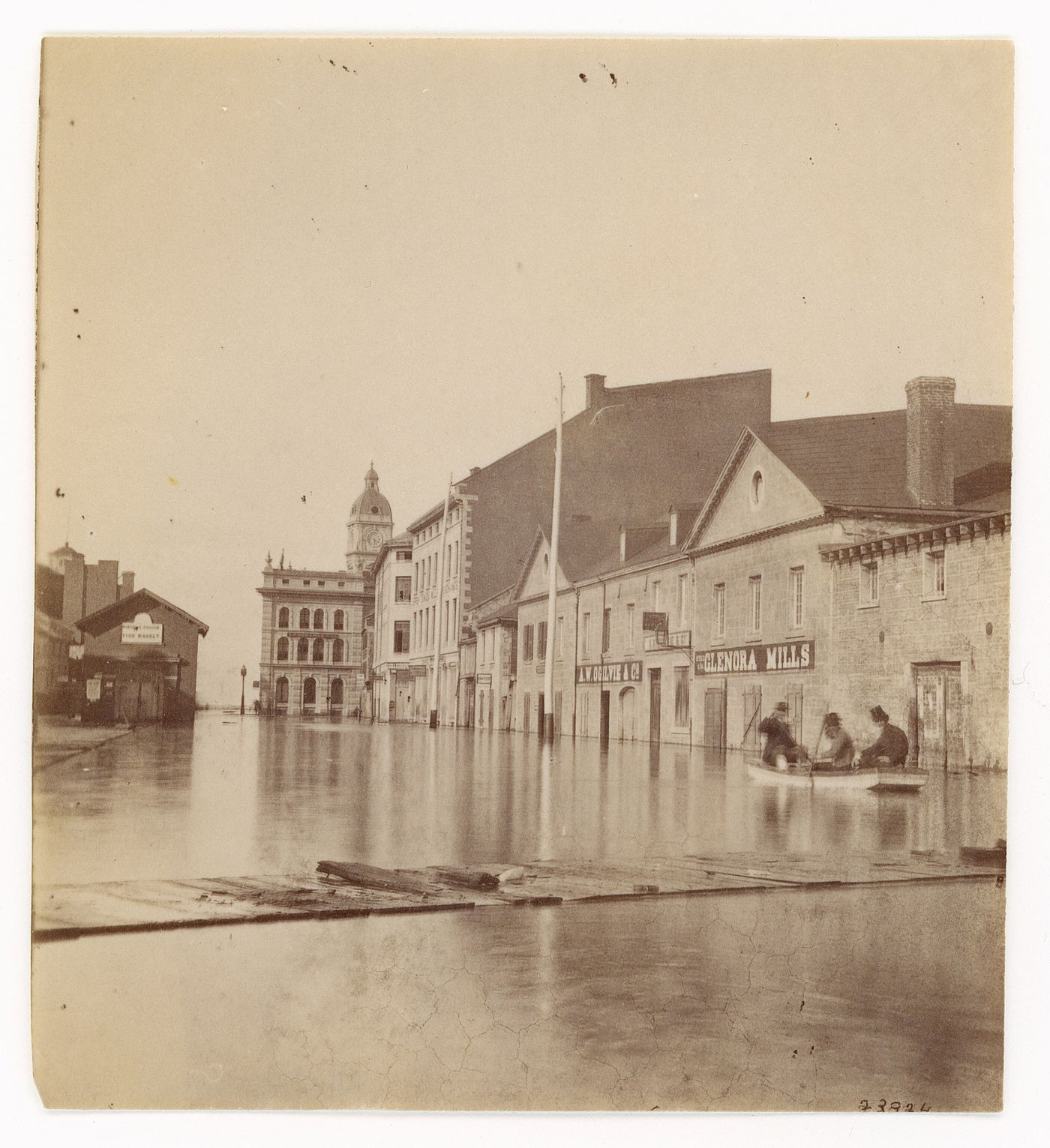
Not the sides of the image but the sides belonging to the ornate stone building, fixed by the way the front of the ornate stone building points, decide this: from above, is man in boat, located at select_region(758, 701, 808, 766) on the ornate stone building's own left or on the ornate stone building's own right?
on the ornate stone building's own left

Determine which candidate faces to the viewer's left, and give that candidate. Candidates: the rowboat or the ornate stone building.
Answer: the rowboat

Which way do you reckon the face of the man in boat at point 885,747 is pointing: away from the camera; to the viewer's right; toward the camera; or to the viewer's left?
to the viewer's left

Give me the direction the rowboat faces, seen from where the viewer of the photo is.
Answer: facing to the left of the viewer

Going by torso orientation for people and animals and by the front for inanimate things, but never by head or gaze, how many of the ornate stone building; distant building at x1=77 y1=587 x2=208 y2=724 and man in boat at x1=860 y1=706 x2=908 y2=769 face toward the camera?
2

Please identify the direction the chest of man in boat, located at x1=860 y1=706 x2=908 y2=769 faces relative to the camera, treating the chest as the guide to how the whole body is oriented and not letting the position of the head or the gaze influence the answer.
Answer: to the viewer's left

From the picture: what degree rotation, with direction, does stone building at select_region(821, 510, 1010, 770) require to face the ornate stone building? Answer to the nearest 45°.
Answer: approximately 45° to its right
